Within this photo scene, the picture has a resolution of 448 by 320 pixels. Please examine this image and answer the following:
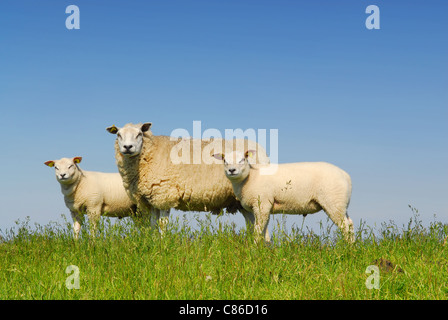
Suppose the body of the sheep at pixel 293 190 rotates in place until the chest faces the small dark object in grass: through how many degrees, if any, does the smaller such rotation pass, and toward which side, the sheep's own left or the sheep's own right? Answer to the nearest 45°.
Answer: approximately 90° to the sheep's own left

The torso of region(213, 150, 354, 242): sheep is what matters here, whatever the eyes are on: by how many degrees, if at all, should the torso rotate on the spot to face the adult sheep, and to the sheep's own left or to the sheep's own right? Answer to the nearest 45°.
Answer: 0° — it already faces it

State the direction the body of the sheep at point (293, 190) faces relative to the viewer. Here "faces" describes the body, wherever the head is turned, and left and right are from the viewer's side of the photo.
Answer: facing to the left of the viewer

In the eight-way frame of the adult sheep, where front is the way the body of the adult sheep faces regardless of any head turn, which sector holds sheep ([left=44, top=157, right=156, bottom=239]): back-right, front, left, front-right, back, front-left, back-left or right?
front-right

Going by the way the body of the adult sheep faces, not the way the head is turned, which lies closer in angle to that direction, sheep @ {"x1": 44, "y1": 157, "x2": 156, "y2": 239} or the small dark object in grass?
the sheep

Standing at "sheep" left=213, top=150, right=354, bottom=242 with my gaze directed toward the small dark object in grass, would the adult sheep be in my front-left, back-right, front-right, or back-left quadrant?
back-right

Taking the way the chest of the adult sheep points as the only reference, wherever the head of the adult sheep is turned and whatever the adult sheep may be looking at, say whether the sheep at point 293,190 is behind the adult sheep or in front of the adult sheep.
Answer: behind

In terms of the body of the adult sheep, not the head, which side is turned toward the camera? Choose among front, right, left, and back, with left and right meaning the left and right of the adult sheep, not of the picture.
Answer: left

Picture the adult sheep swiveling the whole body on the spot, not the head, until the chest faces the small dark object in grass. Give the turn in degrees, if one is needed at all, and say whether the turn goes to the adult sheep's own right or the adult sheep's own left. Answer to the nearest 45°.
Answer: approximately 135° to the adult sheep's own left

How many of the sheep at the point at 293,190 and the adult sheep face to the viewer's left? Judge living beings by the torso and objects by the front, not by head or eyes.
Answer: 2
